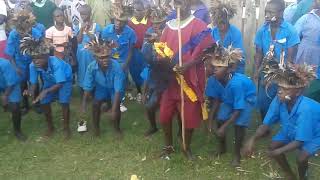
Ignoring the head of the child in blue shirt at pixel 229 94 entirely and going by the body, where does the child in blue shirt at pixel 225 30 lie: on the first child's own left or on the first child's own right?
on the first child's own right

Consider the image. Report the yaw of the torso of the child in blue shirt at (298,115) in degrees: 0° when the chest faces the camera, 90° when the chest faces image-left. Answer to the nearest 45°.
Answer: approximately 45°

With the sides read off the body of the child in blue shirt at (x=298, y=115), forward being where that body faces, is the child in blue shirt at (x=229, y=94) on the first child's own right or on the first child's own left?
on the first child's own right

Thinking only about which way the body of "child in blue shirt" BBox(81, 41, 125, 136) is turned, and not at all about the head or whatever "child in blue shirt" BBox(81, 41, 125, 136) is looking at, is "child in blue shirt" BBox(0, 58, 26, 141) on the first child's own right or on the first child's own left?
on the first child's own right

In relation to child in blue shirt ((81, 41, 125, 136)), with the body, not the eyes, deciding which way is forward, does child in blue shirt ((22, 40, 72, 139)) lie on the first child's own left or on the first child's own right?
on the first child's own right

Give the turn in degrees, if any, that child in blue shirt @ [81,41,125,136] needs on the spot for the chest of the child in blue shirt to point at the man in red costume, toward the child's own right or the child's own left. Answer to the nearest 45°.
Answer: approximately 45° to the child's own left

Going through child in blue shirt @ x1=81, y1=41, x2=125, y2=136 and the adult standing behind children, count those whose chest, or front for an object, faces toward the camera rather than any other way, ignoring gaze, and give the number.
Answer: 2

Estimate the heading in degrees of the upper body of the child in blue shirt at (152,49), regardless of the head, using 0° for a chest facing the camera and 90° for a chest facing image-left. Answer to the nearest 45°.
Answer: approximately 45°
